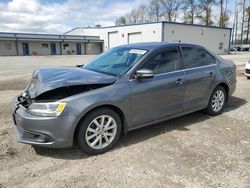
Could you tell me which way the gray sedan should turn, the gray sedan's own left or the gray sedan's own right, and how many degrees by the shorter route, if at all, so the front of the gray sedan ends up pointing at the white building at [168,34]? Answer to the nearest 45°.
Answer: approximately 135° to the gray sedan's own right

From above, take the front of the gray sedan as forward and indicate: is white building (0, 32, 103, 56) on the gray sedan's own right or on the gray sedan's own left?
on the gray sedan's own right

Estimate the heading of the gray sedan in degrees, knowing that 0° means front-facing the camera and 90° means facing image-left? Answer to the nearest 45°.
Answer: approximately 45°
